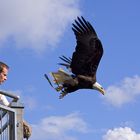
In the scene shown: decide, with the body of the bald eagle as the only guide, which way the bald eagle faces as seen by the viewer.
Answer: to the viewer's right

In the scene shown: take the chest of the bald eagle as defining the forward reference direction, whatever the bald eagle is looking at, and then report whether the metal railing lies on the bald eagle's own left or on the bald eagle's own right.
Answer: on the bald eagle's own right
